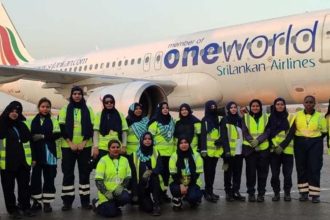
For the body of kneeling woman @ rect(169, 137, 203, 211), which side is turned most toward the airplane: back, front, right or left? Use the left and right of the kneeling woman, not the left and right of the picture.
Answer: back

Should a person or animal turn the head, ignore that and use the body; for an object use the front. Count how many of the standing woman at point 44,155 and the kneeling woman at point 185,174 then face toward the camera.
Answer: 2

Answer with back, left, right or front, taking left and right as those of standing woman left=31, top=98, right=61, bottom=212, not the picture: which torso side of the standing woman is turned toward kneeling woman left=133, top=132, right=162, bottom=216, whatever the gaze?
left

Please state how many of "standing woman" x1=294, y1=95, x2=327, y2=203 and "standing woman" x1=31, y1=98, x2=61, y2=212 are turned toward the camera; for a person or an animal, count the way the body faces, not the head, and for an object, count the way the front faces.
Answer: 2

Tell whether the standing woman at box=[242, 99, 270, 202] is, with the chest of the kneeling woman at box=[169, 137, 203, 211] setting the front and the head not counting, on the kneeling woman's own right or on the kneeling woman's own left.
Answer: on the kneeling woman's own left

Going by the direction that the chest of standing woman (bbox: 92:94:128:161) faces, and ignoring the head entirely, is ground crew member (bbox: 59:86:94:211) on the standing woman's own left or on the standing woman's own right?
on the standing woman's own right

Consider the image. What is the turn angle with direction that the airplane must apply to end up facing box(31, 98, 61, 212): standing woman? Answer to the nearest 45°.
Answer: approximately 90° to its right

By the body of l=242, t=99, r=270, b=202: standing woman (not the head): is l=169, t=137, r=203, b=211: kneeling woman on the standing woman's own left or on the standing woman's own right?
on the standing woman's own right
